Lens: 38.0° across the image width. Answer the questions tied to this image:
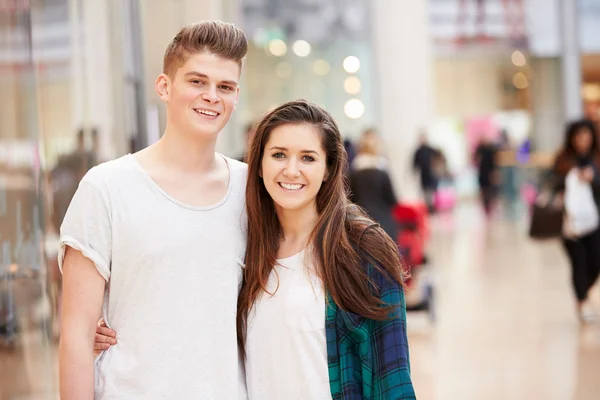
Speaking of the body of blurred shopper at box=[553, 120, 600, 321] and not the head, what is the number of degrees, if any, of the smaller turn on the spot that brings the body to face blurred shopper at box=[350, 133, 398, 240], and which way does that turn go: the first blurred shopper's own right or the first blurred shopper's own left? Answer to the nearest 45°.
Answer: approximately 90° to the first blurred shopper's own right

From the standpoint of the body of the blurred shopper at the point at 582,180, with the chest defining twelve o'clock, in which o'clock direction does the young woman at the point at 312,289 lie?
The young woman is roughly at 12 o'clock from the blurred shopper.

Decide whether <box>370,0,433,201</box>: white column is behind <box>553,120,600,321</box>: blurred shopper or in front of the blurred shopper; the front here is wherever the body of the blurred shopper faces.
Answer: behind

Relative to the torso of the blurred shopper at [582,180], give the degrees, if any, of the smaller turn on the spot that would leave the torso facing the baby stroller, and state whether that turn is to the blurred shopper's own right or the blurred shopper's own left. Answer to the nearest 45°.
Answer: approximately 90° to the blurred shopper's own right

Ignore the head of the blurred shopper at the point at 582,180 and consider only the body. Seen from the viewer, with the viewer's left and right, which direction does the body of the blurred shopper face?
facing the viewer

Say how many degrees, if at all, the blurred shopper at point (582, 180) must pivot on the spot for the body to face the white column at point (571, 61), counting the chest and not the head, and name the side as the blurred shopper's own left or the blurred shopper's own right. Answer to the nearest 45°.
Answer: approximately 180°

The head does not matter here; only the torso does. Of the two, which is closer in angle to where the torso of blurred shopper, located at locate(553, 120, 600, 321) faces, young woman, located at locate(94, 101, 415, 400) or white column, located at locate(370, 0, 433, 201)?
the young woman

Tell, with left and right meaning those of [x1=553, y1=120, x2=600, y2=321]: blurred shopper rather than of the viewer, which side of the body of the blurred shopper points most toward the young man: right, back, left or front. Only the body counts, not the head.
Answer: front

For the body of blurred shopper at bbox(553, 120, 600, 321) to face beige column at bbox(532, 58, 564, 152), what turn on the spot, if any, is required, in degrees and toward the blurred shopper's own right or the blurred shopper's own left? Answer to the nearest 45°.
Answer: approximately 180°

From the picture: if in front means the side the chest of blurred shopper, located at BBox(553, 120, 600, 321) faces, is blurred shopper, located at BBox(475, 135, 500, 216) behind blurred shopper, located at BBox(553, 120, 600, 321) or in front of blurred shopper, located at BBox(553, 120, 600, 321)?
behind
